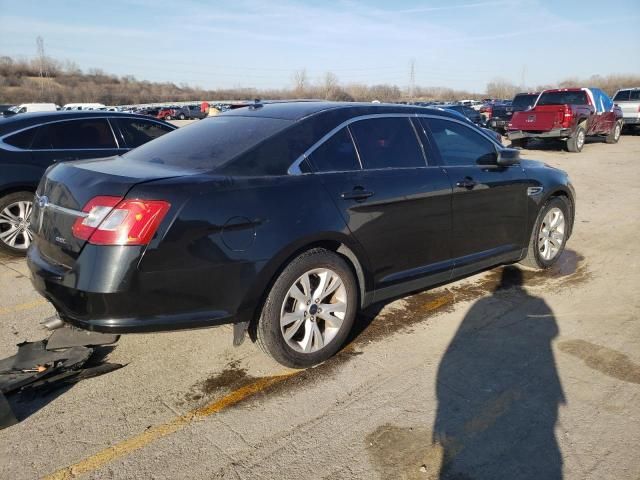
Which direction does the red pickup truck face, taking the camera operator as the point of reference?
facing away from the viewer and to the right of the viewer

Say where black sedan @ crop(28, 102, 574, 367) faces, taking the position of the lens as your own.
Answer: facing away from the viewer and to the right of the viewer

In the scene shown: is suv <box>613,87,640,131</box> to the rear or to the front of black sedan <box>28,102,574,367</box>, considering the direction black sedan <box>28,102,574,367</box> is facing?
to the front

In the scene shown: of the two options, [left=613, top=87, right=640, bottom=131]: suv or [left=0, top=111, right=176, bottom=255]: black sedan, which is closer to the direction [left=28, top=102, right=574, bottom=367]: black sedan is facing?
the suv

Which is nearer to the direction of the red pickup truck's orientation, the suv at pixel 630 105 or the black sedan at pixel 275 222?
the suv

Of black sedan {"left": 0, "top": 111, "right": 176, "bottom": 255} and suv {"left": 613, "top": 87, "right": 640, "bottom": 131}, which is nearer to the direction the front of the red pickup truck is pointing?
the suv

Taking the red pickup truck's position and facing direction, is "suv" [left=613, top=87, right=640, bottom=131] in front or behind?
in front
